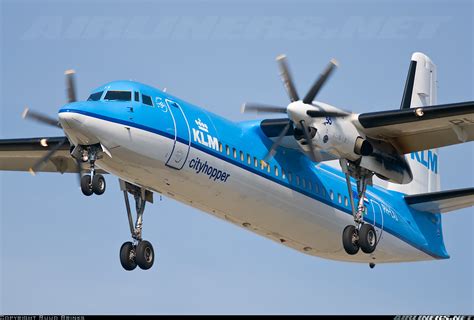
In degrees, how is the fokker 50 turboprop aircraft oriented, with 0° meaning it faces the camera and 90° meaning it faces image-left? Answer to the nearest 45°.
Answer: approximately 45°
